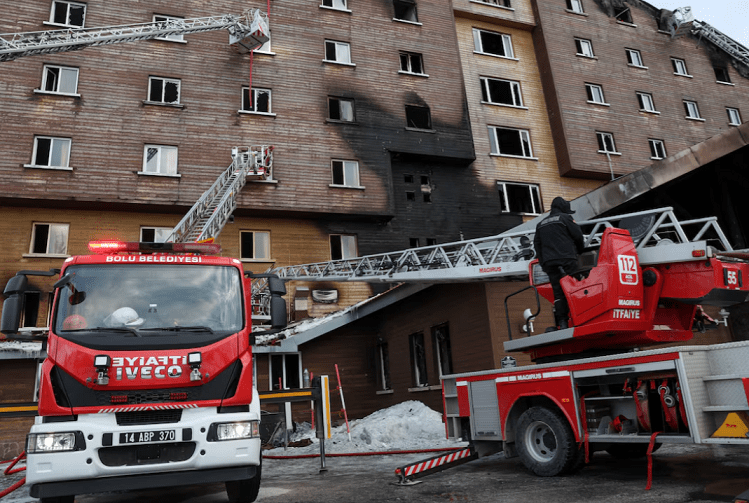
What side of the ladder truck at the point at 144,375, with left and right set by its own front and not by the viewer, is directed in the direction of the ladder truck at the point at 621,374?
left

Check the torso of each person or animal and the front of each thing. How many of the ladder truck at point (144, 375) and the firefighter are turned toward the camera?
1

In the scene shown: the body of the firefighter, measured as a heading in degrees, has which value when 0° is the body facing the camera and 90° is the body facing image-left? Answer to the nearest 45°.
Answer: approximately 225°

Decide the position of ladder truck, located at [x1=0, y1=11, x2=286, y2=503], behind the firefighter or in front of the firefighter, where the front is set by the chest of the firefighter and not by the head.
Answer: behind

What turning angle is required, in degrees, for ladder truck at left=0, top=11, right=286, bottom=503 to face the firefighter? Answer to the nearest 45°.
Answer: approximately 90° to its left
